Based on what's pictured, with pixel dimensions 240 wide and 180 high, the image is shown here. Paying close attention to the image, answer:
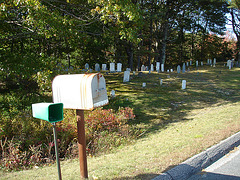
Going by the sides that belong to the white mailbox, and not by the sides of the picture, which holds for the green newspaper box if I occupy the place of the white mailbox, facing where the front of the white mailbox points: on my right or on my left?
on my right

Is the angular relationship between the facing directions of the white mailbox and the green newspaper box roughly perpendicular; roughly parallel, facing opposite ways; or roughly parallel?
roughly parallel

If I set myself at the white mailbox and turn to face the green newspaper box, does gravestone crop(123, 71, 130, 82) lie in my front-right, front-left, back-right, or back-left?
back-right

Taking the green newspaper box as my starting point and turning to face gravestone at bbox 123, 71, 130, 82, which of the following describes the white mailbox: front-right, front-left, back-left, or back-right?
front-right
